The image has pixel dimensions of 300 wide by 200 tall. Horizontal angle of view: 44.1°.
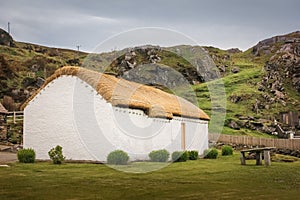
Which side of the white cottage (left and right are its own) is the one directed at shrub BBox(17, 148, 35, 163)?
right

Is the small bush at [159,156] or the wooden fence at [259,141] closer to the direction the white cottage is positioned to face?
the small bush

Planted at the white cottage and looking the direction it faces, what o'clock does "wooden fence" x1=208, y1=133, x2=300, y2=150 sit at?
The wooden fence is roughly at 9 o'clock from the white cottage.

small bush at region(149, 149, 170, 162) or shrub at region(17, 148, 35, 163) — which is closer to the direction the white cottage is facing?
the small bush

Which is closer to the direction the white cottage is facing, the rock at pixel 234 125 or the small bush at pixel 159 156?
the small bush

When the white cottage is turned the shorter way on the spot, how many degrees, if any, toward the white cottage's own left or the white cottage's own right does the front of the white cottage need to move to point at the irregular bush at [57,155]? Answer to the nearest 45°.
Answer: approximately 90° to the white cottage's own right

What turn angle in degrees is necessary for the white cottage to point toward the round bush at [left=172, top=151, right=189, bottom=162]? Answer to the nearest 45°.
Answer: approximately 45° to its left

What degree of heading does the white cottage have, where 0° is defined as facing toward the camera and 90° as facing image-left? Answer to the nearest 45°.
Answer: approximately 315°
